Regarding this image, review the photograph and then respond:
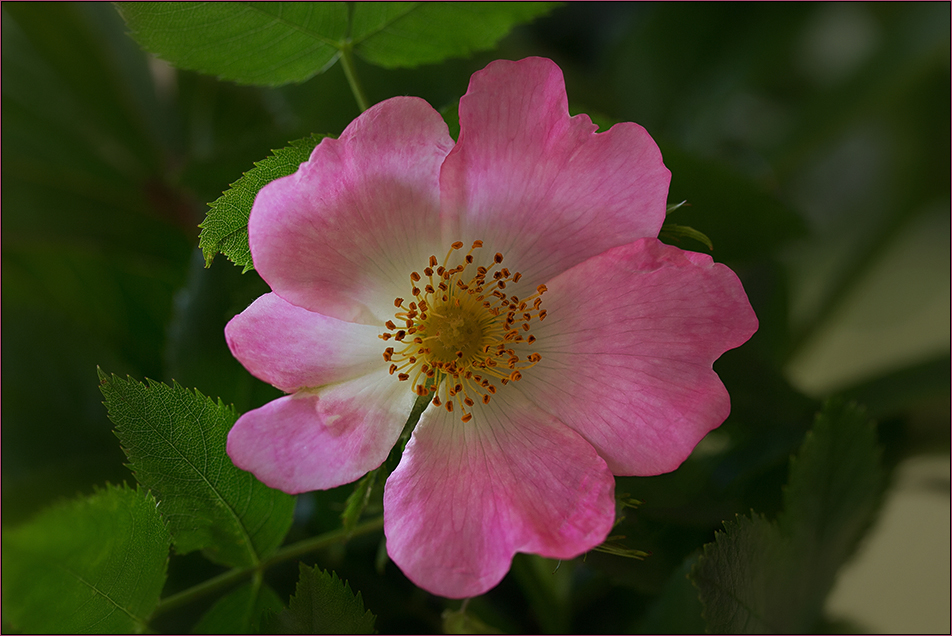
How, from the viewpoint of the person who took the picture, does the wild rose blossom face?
facing the viewer
